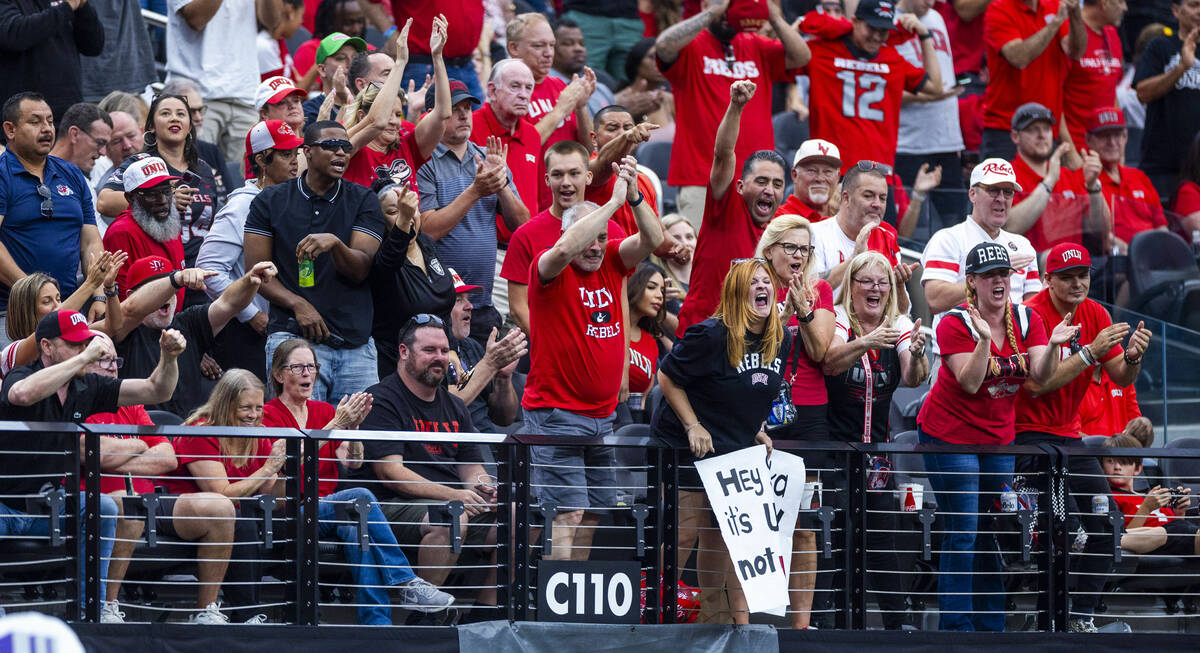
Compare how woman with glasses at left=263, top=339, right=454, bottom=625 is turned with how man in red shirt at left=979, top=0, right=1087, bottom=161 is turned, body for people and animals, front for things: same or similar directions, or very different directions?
same or similar directions

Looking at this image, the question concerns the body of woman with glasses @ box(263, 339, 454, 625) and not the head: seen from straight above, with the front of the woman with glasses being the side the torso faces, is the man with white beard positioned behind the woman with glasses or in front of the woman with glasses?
behind

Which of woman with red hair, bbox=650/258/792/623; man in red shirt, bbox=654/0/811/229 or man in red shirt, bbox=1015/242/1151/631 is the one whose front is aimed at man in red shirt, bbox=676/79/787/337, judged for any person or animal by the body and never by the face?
man in red shirt, bbox=654/0/811/229

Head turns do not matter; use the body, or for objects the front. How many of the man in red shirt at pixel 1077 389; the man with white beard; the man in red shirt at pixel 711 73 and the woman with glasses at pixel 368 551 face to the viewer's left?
0

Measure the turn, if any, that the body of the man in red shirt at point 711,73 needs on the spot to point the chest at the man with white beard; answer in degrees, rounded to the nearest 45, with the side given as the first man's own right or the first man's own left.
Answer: approximately 45° to the first man's own right

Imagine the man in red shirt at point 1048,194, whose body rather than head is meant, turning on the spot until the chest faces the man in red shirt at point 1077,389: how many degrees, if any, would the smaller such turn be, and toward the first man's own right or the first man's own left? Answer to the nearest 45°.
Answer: approximately 45° to the first man's own right

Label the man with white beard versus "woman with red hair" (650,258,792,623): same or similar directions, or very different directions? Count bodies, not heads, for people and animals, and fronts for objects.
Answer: same or similar directions

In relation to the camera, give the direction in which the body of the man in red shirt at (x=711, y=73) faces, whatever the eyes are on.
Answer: toward the camera

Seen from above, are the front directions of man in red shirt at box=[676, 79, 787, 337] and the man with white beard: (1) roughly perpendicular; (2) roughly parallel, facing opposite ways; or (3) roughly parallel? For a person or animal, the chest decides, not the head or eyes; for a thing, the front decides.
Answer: roughly parallel

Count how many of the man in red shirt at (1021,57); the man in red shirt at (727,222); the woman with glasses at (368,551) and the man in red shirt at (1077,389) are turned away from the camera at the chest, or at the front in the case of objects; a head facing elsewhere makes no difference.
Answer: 0

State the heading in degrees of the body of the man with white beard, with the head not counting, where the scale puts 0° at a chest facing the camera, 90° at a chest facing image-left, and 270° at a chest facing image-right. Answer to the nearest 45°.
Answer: approximately 315°

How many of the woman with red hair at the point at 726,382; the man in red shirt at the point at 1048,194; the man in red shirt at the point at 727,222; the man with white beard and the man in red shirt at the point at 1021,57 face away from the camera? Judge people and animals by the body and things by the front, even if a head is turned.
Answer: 0

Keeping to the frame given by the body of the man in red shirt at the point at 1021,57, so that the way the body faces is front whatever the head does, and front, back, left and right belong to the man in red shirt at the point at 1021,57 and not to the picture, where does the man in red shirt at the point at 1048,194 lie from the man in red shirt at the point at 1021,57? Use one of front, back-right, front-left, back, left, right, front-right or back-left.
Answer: front-right

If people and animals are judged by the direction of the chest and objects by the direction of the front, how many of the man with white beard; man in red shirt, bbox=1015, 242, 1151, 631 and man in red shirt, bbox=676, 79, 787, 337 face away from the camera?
0

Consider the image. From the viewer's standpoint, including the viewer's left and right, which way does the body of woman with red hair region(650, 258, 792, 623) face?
facing the viewer and to the right of the viewer

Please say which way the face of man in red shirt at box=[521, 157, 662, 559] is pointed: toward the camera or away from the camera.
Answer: toward the camera

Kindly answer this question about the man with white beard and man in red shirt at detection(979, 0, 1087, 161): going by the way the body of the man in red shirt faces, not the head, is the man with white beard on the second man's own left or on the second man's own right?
on the second man's own right
